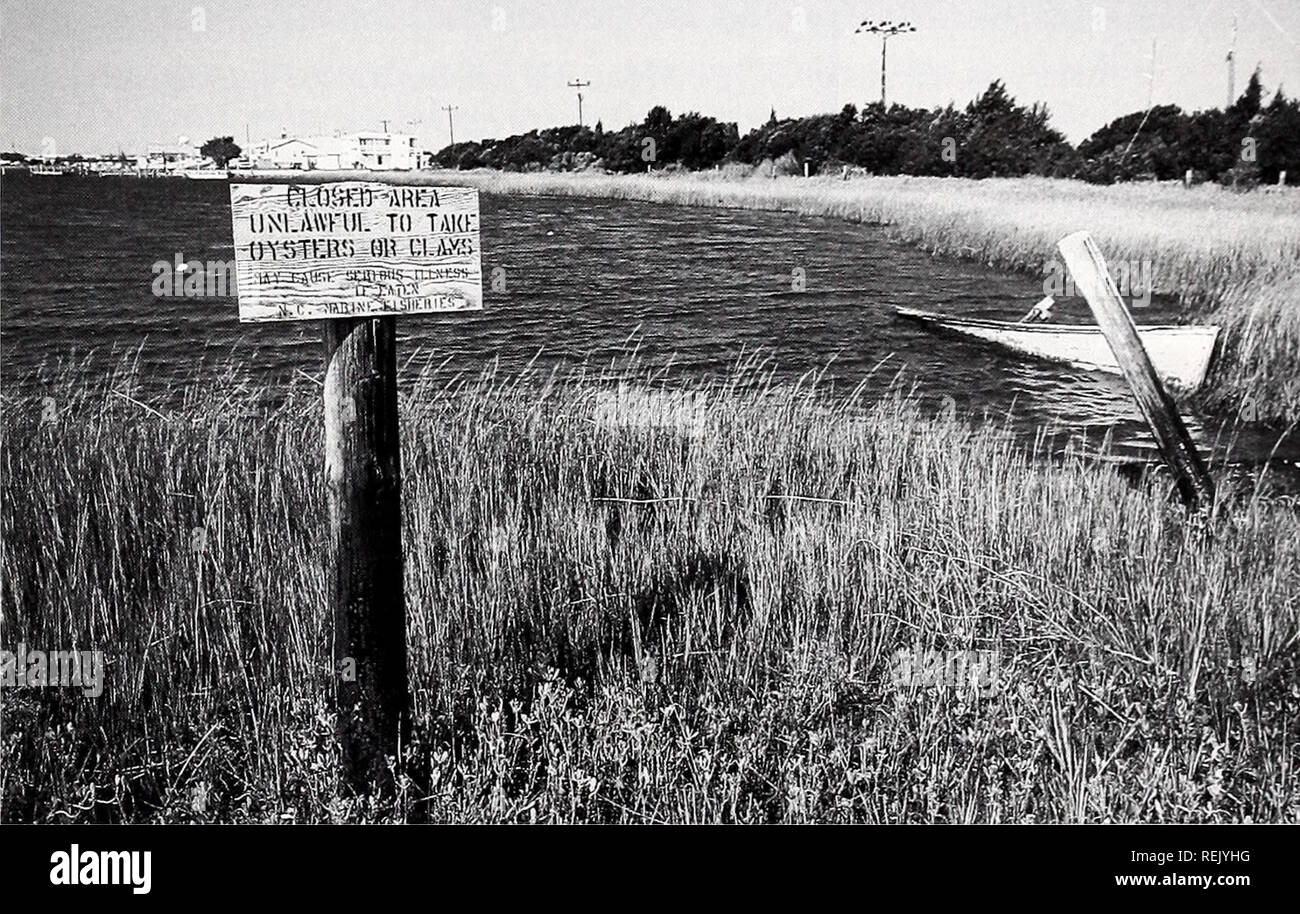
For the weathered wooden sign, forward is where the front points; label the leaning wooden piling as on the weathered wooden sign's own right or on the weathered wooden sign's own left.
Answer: on the weathered wooden sign's own left

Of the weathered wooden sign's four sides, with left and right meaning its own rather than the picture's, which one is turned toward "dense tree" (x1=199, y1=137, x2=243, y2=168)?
back

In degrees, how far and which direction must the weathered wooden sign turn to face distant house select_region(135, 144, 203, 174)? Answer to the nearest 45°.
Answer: approximately 180°

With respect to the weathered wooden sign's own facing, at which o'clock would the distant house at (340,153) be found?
The distant house is roughly at 6 o'clock from the weathered wooden sign.

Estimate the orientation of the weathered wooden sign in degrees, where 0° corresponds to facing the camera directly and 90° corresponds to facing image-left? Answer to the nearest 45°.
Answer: approximately 0°
